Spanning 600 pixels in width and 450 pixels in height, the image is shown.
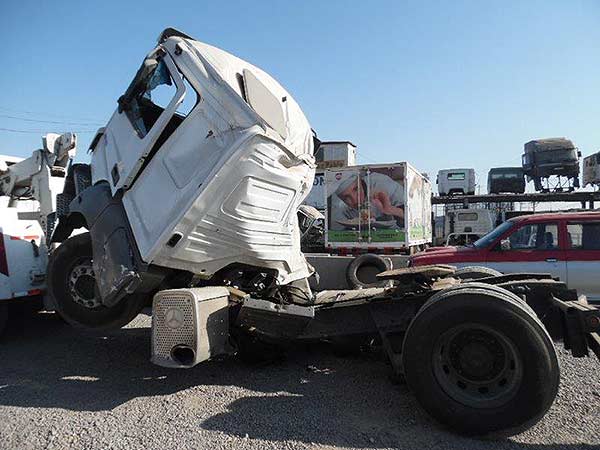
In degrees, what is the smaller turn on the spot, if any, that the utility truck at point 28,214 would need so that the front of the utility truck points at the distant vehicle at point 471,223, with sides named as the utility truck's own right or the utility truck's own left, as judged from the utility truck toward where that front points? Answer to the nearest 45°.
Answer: approximately 135° to the utility truck's own right

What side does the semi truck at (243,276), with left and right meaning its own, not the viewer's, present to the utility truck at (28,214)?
front

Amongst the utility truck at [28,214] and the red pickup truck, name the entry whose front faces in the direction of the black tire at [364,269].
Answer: the red pickup truck

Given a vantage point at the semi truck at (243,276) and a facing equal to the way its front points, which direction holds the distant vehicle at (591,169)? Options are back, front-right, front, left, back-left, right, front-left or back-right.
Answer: right

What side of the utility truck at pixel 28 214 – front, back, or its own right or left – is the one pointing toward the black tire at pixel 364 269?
back

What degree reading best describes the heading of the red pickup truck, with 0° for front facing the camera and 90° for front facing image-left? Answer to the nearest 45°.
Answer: approximately 90°

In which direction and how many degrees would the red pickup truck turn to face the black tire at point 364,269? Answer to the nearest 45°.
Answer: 0° — it already faces it

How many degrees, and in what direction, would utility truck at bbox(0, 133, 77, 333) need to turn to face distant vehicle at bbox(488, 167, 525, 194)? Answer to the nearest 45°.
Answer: approximately 135° to its right

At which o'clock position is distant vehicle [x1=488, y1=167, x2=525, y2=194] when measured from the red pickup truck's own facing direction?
The distant vehicle is roughly at 3 o'clock from the red pickup truck.

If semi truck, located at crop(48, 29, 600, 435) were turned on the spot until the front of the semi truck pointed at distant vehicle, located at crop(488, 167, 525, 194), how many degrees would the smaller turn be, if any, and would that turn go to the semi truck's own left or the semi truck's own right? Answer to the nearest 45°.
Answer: approximately 90° to the semi truck's own right

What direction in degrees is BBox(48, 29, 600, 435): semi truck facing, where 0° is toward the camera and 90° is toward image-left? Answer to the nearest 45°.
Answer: approximately 135°

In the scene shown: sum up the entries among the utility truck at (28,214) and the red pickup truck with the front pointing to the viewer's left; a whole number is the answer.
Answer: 2

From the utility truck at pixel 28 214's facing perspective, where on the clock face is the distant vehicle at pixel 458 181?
The distant vehicle is roughly at 5 o'clock from the utility truck.

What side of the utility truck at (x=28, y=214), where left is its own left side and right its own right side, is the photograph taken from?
left

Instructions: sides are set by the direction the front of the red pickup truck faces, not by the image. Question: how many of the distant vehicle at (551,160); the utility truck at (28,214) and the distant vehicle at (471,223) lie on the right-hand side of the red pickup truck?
2
